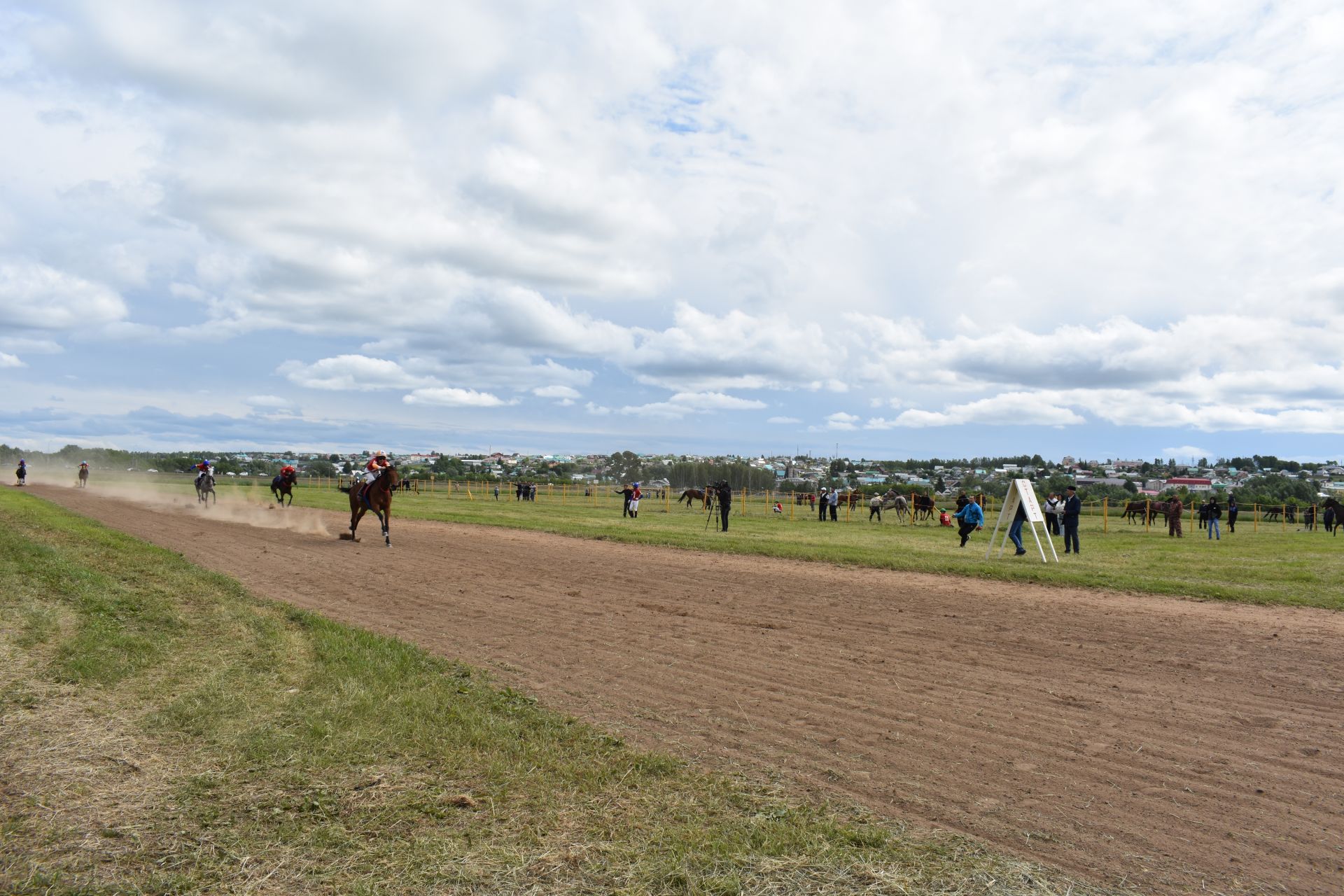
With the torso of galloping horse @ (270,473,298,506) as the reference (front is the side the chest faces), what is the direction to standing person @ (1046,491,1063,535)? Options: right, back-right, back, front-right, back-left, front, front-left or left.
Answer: front

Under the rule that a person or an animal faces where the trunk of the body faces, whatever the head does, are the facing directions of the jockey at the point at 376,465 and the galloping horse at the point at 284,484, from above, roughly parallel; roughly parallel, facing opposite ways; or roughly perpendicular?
roughly parallel

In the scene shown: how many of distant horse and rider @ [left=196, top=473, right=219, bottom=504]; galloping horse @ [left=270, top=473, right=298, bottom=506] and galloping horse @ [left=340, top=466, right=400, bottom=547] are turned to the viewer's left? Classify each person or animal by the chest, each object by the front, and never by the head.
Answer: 0

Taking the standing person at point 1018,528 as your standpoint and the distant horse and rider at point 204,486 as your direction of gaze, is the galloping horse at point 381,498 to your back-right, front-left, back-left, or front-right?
front-left

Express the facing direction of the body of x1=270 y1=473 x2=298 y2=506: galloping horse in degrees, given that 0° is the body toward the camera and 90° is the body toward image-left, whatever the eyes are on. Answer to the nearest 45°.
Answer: approximately 315°

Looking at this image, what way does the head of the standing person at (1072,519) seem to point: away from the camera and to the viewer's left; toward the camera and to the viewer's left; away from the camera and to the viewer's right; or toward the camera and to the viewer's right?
toward the camera and to the viewer's left

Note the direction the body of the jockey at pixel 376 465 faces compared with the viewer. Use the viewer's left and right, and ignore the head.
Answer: facing the viewer and to the right of the viewer

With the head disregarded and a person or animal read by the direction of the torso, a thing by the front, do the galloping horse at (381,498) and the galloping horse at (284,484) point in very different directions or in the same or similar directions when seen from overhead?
same or similar directions

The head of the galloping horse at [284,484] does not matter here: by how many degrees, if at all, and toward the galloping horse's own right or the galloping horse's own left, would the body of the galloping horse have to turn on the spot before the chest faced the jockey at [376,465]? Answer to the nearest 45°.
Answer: approximately 45° to the galloping horse's own right

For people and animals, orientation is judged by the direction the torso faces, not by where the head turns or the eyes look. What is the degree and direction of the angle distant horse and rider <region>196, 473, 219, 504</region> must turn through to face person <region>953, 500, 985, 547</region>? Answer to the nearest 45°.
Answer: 0° — it already faces them

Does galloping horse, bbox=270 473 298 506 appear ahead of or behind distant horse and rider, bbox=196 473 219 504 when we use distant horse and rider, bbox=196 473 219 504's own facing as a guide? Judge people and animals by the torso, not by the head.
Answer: ahead

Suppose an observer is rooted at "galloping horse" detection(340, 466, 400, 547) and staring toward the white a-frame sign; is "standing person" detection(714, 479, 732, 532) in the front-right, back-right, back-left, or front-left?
front-left
